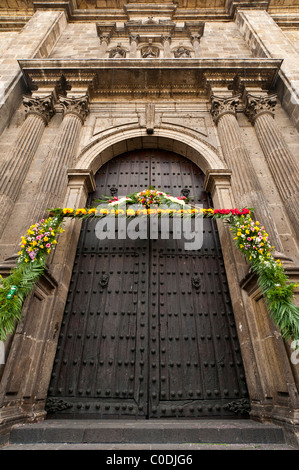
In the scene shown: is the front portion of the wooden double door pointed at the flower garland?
yes

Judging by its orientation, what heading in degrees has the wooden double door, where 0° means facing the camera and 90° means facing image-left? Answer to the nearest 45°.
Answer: approximately 0°
